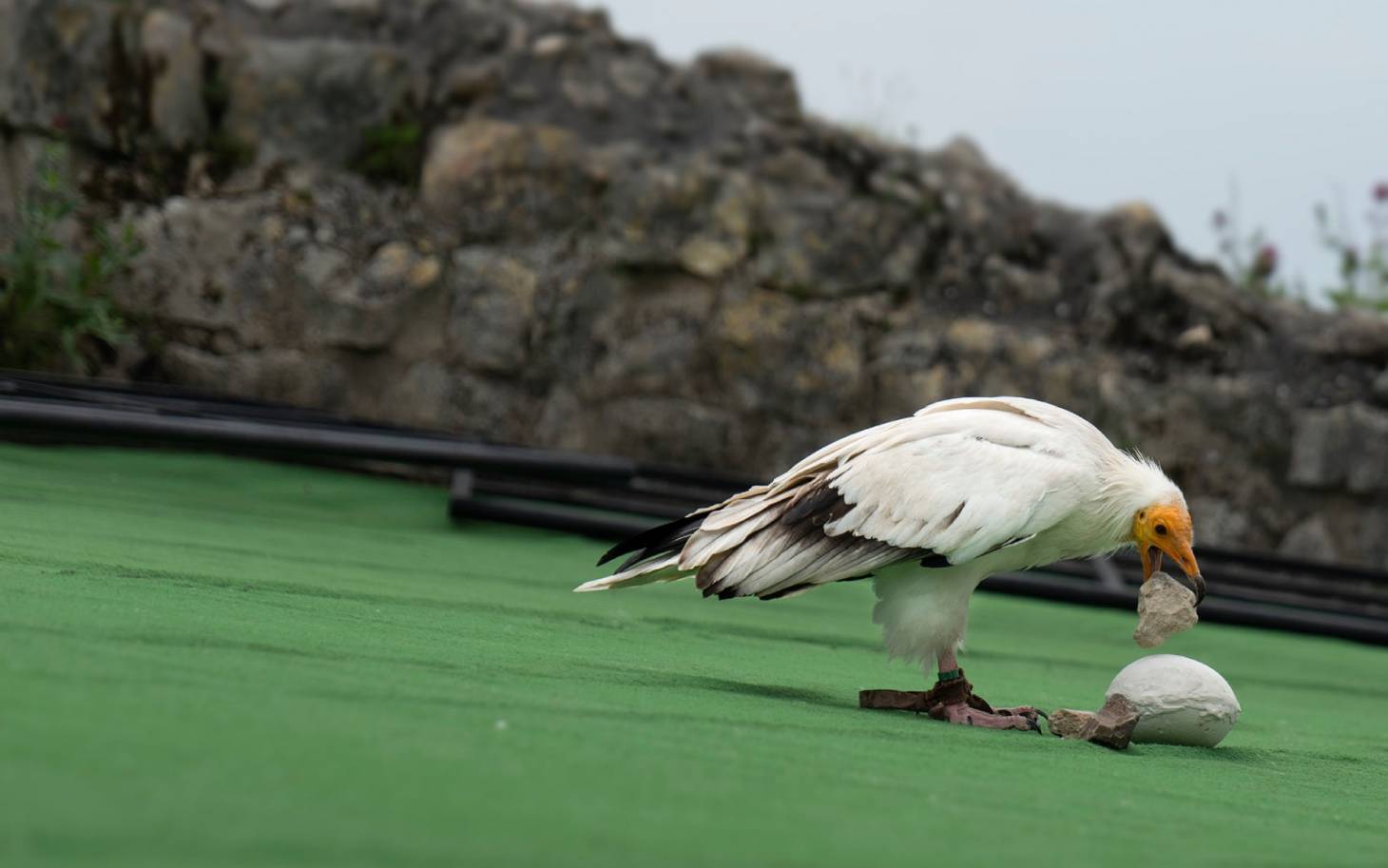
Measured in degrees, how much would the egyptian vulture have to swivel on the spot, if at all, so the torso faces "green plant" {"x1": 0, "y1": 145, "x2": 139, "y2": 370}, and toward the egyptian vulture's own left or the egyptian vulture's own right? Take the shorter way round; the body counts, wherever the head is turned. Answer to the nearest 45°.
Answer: approximately 135° to the egyptian vulture's own left

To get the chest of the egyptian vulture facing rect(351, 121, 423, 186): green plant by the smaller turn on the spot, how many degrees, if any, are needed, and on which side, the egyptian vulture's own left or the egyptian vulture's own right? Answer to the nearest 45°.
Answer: approximately 135° to the egyptian vulture's own left

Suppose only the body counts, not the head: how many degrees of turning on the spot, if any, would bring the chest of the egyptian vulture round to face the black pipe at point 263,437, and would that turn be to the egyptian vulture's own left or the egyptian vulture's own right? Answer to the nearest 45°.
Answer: approximately 135° to the egyptian vulture's own left

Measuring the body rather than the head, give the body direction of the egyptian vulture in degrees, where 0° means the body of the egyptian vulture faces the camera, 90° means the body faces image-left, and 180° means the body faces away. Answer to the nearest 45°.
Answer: approximately 270°
